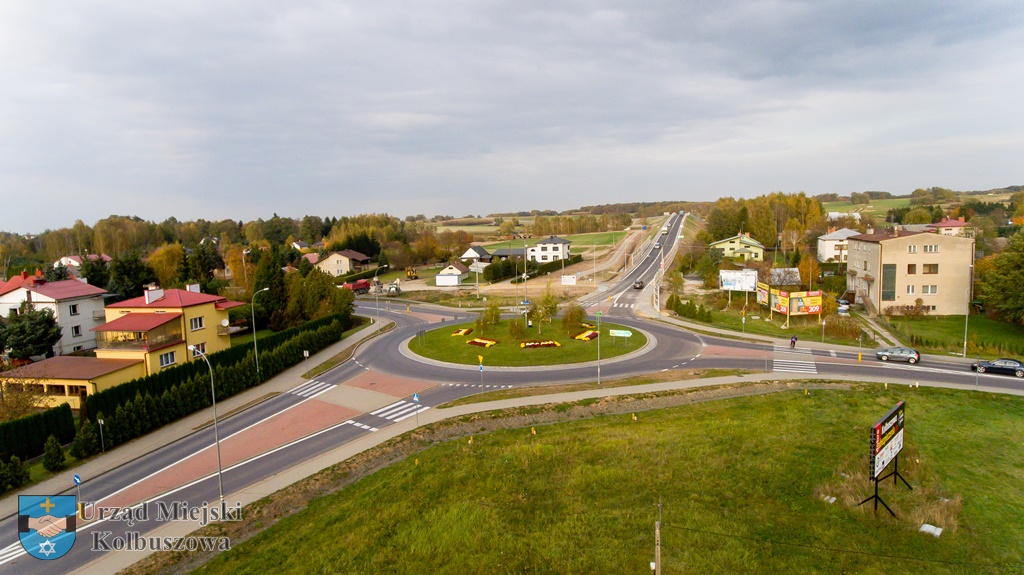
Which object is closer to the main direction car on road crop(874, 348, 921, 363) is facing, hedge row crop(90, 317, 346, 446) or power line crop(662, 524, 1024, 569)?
the hedge row

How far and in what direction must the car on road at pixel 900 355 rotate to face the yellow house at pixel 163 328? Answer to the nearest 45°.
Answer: approximately 45° to its left

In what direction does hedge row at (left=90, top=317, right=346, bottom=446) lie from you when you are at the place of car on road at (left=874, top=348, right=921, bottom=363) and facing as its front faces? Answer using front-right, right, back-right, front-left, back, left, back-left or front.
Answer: front-left

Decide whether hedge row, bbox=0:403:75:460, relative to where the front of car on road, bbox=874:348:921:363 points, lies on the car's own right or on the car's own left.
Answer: on the car's own left

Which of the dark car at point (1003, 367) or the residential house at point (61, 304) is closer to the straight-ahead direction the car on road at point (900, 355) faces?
the residential house

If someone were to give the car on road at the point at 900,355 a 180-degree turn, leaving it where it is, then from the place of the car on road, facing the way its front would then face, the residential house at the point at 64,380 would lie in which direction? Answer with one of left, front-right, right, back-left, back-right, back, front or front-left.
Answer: back-right

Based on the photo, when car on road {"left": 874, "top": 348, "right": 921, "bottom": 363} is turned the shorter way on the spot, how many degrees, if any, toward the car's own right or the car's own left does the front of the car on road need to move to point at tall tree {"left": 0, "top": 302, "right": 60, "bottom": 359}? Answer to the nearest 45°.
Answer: approximately 45° to the car's own left

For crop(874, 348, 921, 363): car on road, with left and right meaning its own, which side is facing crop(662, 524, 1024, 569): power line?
left

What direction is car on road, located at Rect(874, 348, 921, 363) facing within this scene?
to the viewer's left

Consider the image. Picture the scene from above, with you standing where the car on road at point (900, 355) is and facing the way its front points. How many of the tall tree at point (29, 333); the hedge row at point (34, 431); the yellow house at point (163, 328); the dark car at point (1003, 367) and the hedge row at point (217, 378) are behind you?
1

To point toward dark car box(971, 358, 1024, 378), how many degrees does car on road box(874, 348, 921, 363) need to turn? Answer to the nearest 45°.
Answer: approximately 180°

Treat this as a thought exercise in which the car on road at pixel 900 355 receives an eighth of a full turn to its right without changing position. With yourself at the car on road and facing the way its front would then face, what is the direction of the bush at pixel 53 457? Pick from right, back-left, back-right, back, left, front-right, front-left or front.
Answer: left
